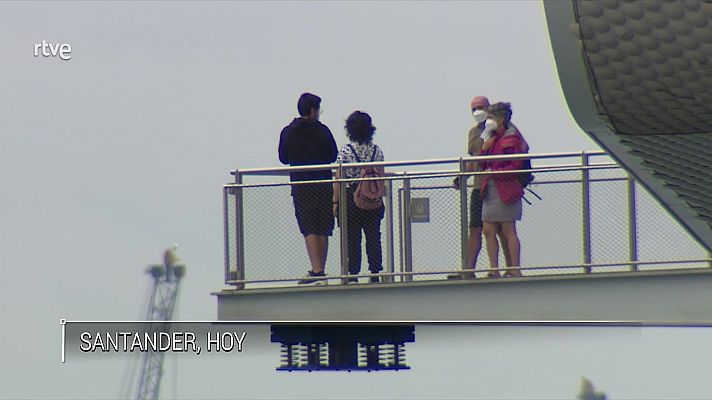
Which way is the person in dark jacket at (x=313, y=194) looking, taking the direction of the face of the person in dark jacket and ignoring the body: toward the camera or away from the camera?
away from the camera

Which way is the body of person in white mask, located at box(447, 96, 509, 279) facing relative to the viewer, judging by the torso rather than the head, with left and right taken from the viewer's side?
facing the viewer and to the left of the viewer
